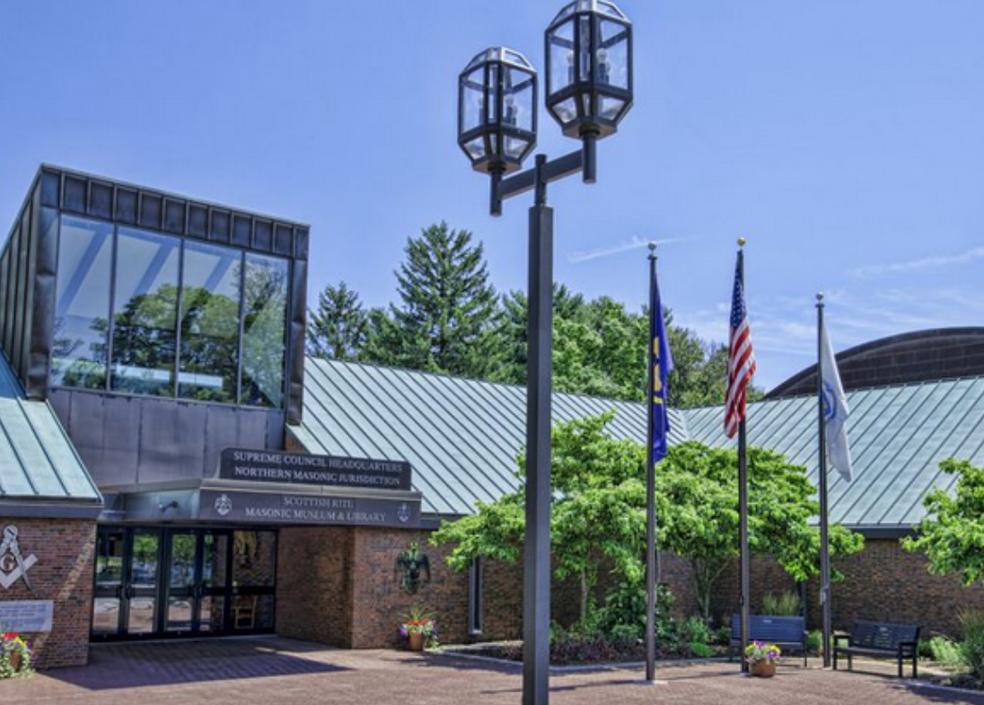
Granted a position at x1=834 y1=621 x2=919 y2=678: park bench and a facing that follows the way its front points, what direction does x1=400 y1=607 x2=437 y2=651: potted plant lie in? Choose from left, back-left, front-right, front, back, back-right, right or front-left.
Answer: front-right

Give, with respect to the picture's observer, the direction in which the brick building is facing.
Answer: facing the viewer and to the right of the viewer

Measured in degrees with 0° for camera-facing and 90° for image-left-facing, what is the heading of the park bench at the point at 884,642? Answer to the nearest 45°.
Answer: approximately 45°

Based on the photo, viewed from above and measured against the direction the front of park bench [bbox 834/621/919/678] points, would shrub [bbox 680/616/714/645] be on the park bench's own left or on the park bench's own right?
on the park bench's own right

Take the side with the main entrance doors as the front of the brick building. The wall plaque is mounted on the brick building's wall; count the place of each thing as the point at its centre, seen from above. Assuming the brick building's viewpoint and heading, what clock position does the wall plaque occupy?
The wall plaque is roughly at 2 o'clock from the brick building.
